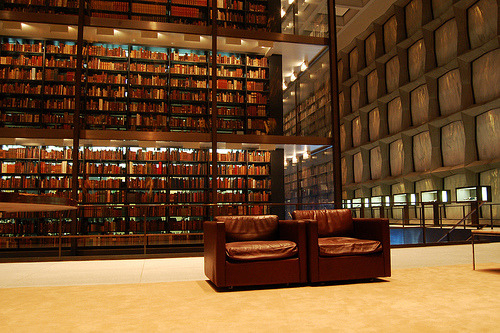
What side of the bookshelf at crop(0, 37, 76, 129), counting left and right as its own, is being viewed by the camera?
front

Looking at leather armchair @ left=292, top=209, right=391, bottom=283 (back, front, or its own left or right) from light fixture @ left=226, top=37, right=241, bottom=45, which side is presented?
back

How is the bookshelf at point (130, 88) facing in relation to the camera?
toward the camera

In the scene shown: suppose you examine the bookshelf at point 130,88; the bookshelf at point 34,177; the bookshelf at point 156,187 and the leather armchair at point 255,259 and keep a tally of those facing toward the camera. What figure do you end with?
4

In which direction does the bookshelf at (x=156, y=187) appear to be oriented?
toward the camera

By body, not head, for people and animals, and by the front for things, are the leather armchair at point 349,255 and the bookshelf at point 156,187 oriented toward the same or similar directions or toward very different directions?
same or similar directions

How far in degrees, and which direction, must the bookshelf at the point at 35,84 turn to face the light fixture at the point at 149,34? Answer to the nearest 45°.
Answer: approximately 45° to its left

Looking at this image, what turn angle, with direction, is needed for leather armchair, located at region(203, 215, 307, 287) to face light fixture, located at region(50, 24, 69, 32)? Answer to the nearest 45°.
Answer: approximately 135° to its right

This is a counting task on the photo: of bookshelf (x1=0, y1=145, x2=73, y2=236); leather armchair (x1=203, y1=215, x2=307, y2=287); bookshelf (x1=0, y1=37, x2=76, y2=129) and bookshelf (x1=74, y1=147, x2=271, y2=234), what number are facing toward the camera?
4

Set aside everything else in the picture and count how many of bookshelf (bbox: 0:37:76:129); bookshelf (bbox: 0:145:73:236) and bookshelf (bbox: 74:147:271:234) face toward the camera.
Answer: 3

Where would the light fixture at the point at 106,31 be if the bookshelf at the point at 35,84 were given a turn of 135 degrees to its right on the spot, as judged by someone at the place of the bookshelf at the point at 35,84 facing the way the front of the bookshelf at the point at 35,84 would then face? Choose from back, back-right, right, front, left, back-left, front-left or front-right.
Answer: back

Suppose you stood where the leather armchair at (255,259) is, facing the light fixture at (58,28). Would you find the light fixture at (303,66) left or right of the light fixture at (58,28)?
right
